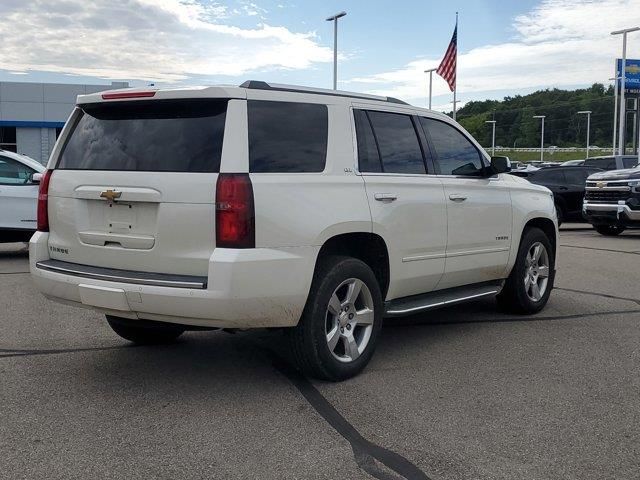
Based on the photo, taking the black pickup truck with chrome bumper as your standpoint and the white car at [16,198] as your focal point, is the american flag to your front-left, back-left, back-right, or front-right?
back-right

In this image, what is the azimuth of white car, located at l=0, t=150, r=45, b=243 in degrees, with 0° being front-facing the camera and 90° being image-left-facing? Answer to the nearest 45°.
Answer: approximately 270°

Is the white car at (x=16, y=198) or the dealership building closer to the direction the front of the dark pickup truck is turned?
the white car

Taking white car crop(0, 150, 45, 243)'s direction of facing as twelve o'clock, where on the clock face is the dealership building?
The dealership building is roughly at 9 o'clock from the white car.

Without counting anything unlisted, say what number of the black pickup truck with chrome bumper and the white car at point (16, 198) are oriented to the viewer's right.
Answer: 1

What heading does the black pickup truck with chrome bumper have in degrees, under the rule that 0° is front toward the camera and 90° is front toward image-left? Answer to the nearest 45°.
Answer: approximately 45°

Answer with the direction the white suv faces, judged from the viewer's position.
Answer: facing away from the viewer and to the right of the viewer

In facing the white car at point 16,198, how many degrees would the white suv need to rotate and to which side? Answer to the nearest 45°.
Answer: approximately 90° to its left
